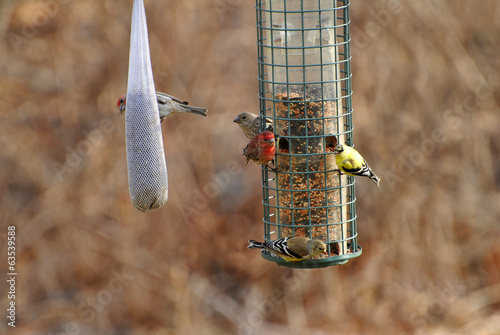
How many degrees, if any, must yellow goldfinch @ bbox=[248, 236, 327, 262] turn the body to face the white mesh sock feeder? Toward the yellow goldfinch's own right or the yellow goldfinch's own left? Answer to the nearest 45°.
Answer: approximately 135° to the yellow goldfinch's own right

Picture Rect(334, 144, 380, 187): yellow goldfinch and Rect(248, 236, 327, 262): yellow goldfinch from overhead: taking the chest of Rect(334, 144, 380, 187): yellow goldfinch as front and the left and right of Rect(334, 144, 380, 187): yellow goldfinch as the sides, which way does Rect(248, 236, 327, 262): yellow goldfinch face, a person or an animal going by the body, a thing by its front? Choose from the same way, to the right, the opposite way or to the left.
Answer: the opposite way

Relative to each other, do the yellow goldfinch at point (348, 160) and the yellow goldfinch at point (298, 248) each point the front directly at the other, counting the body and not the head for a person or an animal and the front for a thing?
yes

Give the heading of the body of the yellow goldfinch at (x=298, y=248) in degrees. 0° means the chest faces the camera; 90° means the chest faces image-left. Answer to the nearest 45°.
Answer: approximately 270°

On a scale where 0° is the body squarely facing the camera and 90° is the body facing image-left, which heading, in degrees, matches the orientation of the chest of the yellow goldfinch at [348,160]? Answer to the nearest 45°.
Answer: approximately 90°
